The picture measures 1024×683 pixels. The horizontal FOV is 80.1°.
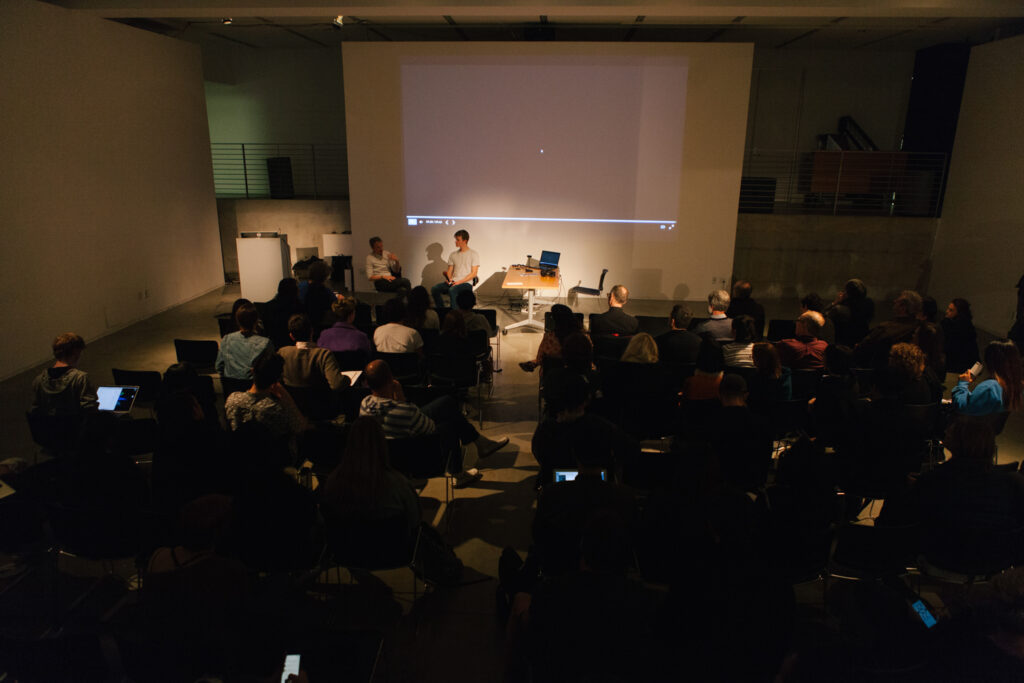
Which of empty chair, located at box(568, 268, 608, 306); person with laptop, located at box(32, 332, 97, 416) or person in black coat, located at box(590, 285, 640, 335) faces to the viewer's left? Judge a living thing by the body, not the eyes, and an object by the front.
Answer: the empty chair

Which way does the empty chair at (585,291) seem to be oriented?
to the viewer's left

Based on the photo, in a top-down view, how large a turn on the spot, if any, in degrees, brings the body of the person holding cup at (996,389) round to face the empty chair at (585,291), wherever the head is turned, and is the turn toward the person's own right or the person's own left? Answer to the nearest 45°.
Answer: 0° — they already face it

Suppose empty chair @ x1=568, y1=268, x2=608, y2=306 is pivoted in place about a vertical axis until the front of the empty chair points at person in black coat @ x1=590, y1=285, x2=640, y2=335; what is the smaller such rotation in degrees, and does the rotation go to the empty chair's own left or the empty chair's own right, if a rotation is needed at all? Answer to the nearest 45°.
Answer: approximately 90° to the empty chair's own left

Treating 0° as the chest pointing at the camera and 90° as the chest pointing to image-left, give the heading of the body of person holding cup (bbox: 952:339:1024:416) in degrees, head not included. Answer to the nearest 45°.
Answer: approximately 135°

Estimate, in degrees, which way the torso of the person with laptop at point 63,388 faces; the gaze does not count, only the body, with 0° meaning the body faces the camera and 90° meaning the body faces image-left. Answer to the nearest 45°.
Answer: approximately 225°

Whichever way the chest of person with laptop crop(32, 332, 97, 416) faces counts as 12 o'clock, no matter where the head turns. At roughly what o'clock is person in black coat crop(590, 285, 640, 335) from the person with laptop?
The person in black coat is roughly at 2 o'clock from the person with laptop.

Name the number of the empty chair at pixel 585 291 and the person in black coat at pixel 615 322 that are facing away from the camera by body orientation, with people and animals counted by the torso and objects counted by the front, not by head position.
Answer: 1

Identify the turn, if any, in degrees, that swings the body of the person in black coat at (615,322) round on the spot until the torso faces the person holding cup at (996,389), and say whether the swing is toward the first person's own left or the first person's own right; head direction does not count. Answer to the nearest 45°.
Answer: approximately 135° to the first person's own right

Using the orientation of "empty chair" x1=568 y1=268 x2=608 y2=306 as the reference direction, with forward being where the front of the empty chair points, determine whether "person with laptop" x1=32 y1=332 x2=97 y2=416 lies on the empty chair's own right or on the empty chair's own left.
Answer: on the empty chair's own left

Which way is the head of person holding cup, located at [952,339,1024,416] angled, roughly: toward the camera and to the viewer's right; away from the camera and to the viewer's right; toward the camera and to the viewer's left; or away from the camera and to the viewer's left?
away from the camera and to the viewer's left

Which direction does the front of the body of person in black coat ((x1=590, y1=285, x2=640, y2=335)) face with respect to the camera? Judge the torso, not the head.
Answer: away from the camera

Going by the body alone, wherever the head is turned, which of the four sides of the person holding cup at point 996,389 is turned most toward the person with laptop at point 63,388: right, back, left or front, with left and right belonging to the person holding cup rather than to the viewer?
left
